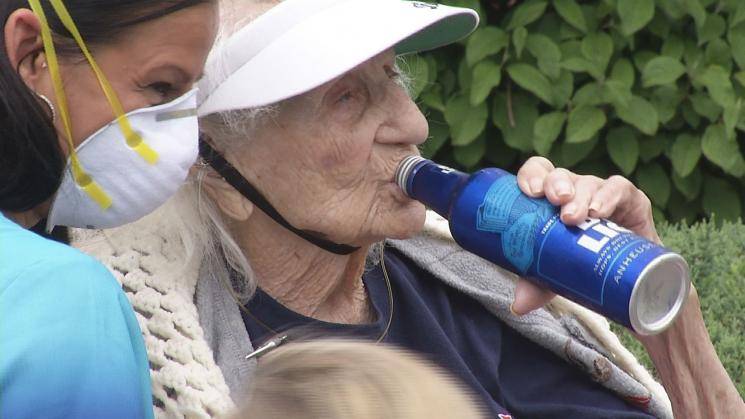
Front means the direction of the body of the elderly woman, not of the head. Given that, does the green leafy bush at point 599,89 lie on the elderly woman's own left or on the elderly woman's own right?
on the elderly woman's own left

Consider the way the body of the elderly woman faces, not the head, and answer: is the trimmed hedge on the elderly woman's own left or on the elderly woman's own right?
on the elderly woman's own left

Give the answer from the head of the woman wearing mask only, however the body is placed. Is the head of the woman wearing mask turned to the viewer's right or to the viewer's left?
to the viewer's right

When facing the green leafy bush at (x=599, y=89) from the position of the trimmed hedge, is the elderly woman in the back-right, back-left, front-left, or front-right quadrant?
back-left

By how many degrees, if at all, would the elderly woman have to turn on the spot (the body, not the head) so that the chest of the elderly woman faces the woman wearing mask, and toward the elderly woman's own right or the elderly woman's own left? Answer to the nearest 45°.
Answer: approximately 90° to the elderly woman's own right
